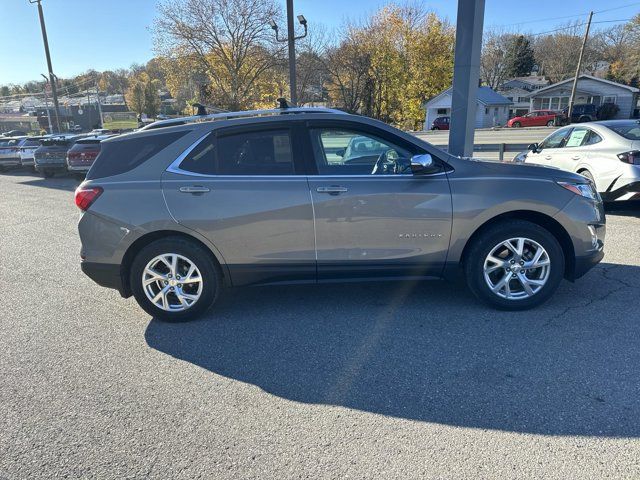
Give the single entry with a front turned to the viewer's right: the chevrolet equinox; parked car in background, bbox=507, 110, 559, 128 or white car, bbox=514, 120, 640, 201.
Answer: the chevrolet equinox

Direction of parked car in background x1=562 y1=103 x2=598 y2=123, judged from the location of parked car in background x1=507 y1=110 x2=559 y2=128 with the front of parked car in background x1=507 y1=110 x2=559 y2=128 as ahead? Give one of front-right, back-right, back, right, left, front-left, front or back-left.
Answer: back

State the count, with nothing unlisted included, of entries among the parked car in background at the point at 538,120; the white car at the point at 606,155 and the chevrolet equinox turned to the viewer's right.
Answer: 1

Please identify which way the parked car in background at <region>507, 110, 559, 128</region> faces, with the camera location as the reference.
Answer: facing to the left of the viewer

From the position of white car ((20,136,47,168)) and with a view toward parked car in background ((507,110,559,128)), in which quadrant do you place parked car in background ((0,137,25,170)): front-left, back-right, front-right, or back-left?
back-left

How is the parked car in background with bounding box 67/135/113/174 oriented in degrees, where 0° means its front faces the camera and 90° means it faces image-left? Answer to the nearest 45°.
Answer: approximately 225°

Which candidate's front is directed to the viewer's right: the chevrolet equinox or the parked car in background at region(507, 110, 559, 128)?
the chevrolet equinox

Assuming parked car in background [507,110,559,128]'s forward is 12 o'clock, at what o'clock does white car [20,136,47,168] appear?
The white car is roughly at 10 o'clock from the parked car in background.

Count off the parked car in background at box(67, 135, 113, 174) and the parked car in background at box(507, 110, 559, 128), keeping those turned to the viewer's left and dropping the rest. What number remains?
1

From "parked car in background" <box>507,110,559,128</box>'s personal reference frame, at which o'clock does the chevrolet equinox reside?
The chevrolet equinox is roughly at 9 o'clock from the parked car in background.

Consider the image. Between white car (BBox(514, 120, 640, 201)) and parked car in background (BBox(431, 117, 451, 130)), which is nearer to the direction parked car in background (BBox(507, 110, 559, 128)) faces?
the parked car in background

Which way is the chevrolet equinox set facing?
to the viewer's right

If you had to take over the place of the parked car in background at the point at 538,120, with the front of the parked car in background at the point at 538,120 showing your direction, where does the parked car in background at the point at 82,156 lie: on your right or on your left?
on your left

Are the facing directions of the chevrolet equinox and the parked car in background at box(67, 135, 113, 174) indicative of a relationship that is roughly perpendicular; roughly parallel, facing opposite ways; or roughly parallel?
roughly perpendicular

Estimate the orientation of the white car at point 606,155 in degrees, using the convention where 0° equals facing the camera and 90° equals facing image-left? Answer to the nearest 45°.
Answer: approximately 135°
